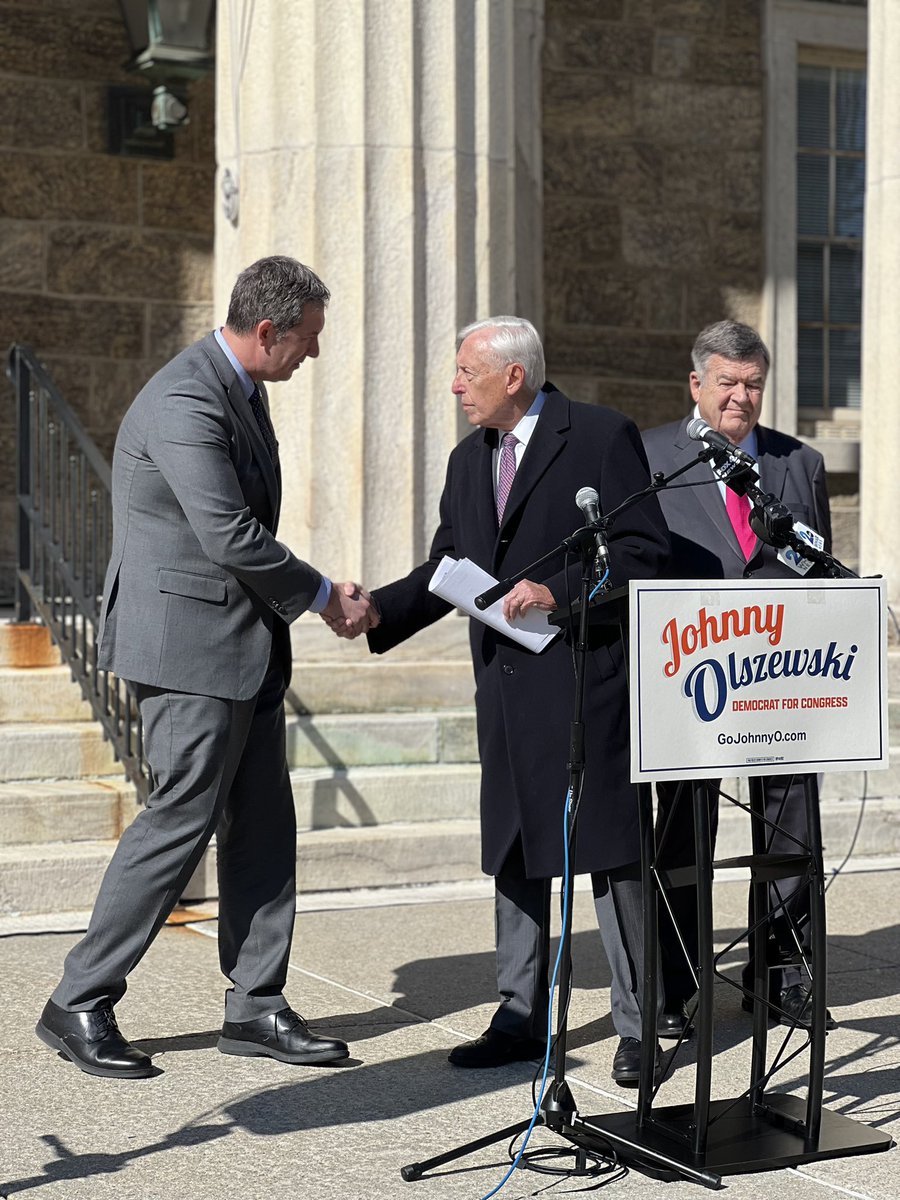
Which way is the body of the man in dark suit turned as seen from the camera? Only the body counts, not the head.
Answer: toward the camera

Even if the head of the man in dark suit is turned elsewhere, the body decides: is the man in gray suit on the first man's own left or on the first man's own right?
on the first man's own right

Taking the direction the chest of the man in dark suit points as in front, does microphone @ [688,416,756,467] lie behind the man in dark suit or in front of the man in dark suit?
in front

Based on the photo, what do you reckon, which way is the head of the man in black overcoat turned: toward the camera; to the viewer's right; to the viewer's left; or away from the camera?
to the viewer's left

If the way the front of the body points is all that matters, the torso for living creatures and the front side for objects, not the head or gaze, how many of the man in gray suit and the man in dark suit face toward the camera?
1

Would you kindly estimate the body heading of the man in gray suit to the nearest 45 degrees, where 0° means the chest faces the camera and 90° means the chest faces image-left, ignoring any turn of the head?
approximately 270°

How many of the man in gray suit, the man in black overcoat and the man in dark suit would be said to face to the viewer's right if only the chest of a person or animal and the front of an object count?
1

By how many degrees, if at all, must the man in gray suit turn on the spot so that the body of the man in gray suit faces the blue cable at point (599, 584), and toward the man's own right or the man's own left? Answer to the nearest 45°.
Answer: approximately 45° to the man's own right

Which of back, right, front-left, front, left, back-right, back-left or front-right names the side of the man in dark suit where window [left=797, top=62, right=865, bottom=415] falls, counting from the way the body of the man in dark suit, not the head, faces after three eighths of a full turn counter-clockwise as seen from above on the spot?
front-left

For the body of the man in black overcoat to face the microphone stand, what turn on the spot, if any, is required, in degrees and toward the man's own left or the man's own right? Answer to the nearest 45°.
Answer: approximately 45° to the man's own left

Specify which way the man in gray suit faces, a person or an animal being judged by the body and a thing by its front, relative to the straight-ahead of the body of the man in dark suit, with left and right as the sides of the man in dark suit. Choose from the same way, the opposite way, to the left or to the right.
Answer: to the left

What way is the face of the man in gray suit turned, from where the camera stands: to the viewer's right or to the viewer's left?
to the viewer's right

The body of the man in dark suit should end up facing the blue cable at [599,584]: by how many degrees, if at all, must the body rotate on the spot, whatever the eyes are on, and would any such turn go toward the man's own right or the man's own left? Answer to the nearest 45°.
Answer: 0° — they already face it

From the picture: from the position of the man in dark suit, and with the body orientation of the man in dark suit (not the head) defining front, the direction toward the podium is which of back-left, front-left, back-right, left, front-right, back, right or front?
front

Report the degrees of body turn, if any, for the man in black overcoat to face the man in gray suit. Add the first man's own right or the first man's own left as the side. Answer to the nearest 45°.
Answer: approximately 45° to the first man's own right

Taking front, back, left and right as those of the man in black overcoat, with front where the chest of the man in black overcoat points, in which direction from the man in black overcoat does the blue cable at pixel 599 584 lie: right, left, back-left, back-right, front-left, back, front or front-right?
front-left

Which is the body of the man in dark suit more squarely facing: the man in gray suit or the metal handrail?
the man in gray suit

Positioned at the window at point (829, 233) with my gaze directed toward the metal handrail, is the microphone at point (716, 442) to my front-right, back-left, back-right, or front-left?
front-left

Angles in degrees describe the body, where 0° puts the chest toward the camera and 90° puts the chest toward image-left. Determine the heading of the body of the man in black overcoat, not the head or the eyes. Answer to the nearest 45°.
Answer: approximately 45°

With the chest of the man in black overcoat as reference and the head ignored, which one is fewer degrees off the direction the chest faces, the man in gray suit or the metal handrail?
the man in gray suit
